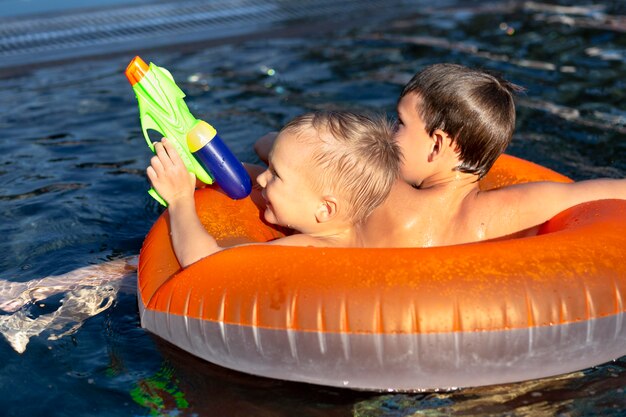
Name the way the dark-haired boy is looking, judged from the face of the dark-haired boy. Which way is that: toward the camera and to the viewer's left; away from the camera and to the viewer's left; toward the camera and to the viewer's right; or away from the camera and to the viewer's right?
away from the camera and to the viewer's left

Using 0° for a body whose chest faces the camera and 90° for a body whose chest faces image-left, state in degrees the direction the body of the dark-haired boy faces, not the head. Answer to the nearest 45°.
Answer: approximately 135°

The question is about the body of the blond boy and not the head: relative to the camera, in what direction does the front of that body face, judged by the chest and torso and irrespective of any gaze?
to the viewer's left

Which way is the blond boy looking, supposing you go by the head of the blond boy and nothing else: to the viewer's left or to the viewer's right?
to the viewer's left

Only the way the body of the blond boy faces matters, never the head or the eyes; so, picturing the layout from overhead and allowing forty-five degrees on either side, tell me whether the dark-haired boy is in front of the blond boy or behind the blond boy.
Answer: behind
